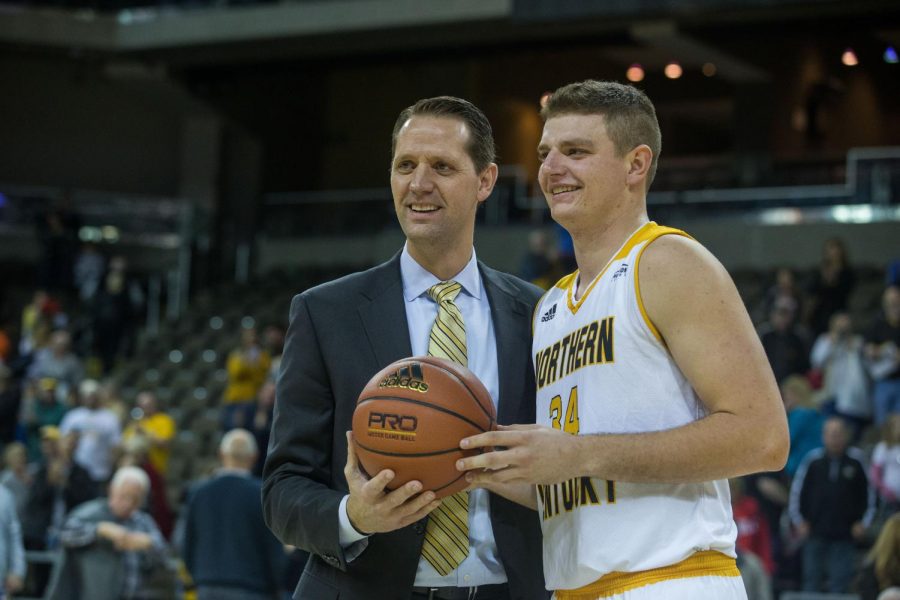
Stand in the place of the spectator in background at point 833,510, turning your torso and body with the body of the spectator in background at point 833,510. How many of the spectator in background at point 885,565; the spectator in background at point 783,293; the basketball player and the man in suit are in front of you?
3

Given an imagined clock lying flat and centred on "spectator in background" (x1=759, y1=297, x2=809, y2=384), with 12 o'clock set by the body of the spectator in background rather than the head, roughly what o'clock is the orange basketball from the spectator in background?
The orange basketball is roughly at 12 o'clock from the spectator in background.

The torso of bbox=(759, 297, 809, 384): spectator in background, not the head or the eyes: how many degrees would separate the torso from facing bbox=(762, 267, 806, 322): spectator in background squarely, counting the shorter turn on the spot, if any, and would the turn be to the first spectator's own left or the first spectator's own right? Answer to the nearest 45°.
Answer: approximately 180°

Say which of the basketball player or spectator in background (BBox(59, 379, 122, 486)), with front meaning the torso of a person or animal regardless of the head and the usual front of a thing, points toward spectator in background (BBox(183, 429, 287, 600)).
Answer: spectator in background (BBox(59, 379, 122, 486))

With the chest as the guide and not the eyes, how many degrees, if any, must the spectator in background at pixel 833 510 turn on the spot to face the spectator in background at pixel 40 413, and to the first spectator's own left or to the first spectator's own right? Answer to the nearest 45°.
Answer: approximately 90° to the first spectator's own right

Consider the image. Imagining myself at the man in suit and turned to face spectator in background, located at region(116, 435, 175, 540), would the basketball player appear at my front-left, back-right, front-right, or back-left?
back-right

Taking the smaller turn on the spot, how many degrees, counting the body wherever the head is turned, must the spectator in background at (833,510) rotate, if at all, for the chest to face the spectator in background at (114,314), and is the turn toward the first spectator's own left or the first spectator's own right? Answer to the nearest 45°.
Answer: approximately 135° to the first spectator's own right
